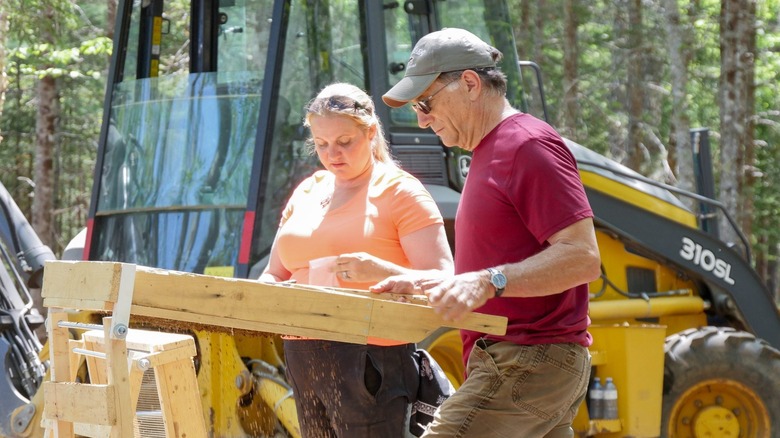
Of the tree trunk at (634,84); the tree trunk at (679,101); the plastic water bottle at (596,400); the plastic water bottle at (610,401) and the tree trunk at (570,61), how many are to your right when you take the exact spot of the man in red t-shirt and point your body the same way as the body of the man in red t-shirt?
5

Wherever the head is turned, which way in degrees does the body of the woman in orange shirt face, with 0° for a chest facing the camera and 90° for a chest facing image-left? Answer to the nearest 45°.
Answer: approximately 45°

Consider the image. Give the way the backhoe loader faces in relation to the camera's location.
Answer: facing away from the viewer and to the right of the viewer

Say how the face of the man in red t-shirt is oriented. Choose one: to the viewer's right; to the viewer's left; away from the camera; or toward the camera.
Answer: to the viewer's left

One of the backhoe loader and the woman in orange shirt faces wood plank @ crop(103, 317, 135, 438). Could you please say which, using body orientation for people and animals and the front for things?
the woman in orange shirt

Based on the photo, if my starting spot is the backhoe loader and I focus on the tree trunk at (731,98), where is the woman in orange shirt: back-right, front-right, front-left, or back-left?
back-right

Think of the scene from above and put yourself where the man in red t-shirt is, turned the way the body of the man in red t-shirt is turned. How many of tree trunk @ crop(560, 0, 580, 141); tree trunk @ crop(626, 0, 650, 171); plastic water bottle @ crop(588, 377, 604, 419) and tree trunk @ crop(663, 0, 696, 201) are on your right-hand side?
4

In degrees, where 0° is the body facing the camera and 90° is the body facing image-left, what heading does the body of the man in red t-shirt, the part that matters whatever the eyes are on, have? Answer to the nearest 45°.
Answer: approximately 90°

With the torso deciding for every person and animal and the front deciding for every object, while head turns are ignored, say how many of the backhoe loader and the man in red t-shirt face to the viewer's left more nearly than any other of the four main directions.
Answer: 1

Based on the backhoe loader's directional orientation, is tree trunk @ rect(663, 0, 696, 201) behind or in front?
in front

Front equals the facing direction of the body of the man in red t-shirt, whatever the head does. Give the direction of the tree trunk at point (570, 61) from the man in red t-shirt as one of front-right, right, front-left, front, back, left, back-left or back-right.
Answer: right

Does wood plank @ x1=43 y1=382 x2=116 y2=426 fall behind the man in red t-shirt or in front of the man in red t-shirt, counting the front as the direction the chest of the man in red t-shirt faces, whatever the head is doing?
in front
